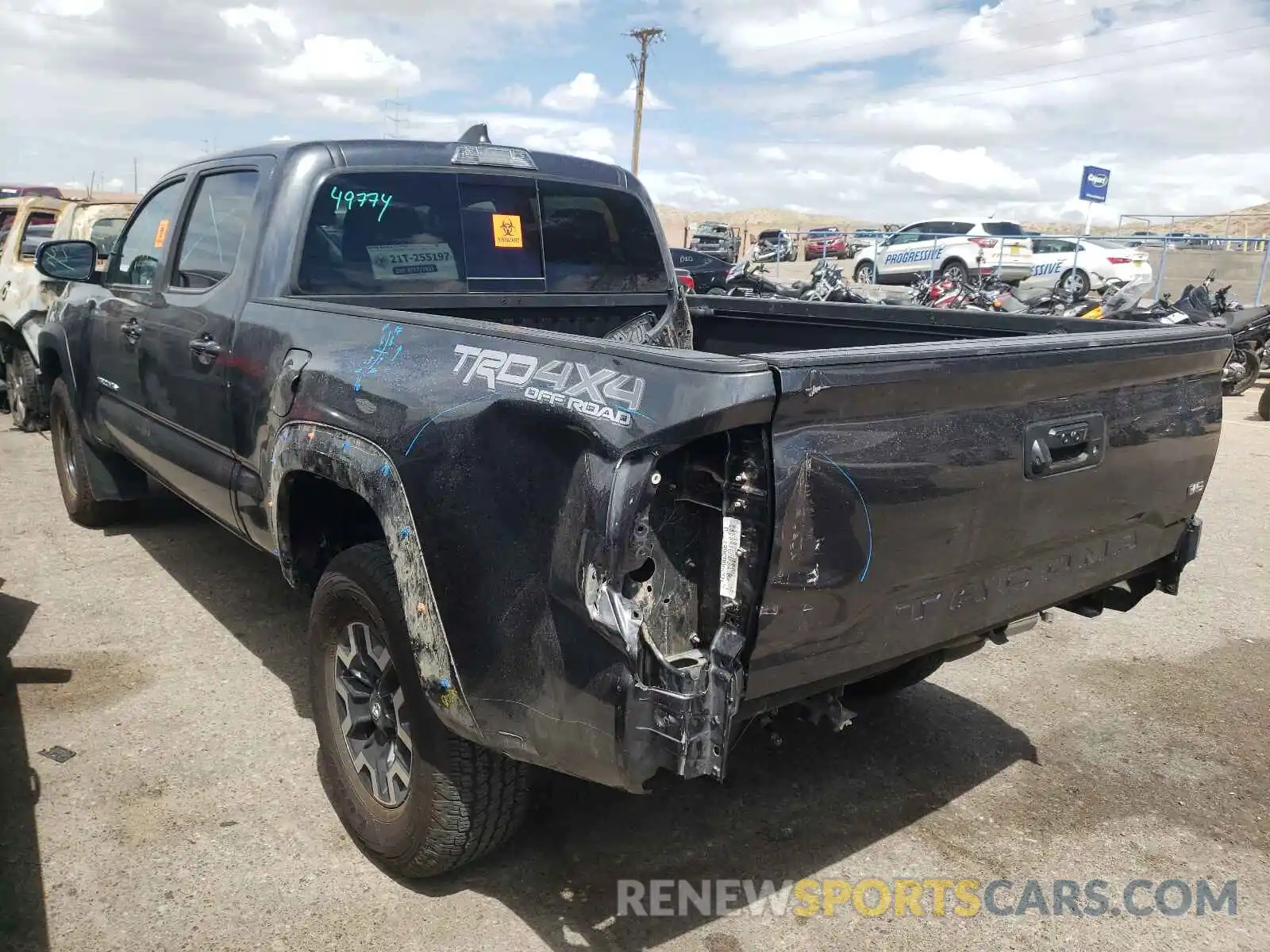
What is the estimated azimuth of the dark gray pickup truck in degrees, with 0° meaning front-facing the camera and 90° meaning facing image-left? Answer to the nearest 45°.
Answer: approximately 135°

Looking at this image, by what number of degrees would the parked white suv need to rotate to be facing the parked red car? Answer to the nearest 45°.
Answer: approximately 45° to its right

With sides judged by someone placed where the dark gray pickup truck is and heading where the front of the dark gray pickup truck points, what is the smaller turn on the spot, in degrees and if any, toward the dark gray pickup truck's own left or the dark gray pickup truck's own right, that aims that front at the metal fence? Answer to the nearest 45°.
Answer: approximately 90° to the dark gray pickup truck's own right

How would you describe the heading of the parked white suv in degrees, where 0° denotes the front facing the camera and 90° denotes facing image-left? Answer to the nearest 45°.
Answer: approximately 135°

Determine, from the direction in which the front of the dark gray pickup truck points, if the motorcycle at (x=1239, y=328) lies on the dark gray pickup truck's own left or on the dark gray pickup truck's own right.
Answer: on the dark gray pickup truck's own right
